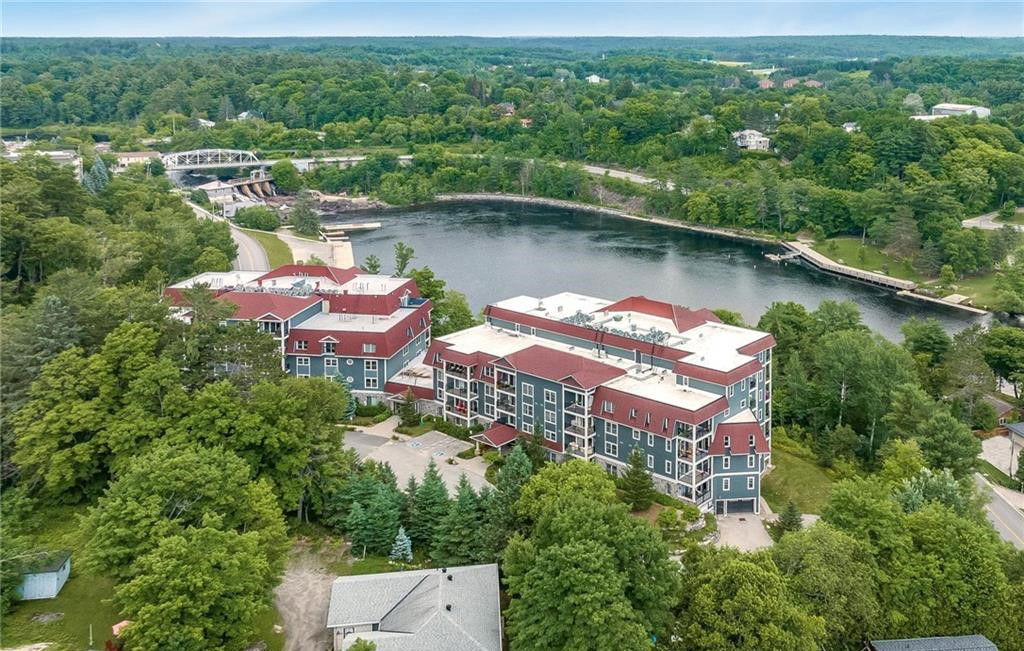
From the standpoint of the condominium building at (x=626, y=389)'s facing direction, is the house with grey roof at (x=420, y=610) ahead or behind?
ahead

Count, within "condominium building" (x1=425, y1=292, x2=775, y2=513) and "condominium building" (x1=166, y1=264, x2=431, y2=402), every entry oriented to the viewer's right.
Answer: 0

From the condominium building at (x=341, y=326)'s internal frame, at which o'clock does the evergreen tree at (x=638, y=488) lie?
The evergreen tree is roughly at 11 o'clock from the condominium building.

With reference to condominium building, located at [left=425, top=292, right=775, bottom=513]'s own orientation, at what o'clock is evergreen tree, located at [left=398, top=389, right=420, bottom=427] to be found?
The evergreen tree is roughly at 2 o'clock from the condominium building.

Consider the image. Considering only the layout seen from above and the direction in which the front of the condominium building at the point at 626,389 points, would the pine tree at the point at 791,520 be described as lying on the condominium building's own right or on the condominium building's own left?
on the condominium building's own left

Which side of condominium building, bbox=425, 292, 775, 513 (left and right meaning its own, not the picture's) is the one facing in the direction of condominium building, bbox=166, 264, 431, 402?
right

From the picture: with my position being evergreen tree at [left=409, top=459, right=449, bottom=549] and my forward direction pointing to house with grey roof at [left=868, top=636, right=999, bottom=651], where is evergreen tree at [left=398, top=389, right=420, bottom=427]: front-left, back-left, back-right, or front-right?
back-left

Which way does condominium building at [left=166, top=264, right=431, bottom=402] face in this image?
toward the camera

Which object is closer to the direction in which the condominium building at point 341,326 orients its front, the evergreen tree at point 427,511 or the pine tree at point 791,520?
the evergreen tree

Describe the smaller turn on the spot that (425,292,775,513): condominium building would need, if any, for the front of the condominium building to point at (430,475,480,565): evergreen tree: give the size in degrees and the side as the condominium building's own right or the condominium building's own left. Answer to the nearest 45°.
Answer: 0° — it already faces it

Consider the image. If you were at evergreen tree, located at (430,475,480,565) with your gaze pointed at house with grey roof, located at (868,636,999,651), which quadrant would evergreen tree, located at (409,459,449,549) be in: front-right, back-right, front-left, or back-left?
back-left

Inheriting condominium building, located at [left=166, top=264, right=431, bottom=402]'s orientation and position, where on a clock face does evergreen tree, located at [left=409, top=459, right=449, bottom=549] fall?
The evergreen tree is roughly at 12 o'clock from the condominium building.

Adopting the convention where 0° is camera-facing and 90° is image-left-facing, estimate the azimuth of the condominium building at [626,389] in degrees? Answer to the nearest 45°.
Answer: approximately 45°

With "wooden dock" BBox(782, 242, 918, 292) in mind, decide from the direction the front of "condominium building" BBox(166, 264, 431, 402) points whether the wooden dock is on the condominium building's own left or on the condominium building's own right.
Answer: on the condominium building's own left

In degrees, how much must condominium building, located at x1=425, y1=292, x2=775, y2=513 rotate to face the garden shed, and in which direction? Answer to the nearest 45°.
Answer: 0° — it already faces it

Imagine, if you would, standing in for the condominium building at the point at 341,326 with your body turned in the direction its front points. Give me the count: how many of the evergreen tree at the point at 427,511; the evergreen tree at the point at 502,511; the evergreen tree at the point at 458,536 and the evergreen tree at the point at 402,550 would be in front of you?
4

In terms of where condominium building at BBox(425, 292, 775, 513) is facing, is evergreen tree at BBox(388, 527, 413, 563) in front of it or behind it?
in front
